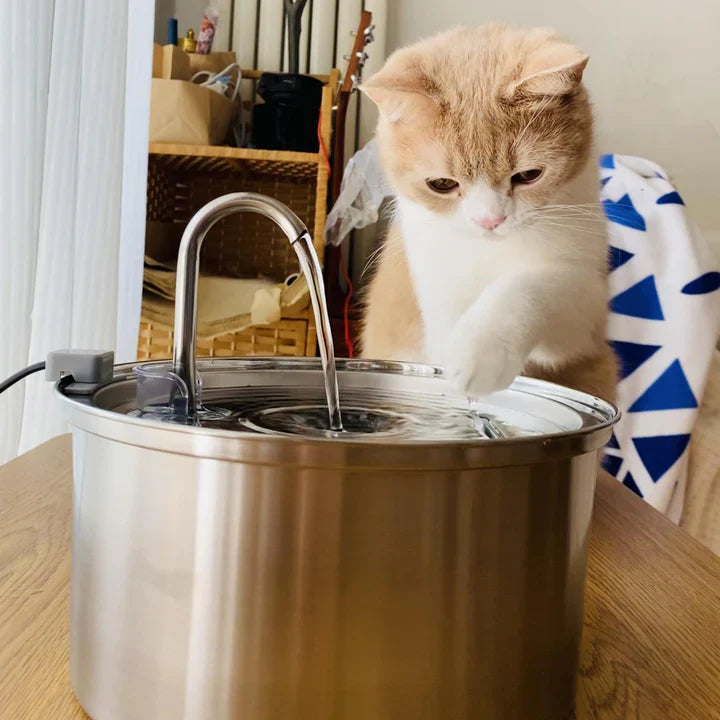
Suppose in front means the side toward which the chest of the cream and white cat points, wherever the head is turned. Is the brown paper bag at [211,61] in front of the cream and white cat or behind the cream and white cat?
behind

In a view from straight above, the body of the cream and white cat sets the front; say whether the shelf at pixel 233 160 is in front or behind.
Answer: behind

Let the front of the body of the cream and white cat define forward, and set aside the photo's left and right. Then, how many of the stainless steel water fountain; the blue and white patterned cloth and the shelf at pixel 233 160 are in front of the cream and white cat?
1

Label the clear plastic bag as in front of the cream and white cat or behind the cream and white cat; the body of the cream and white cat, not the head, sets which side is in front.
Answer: behind

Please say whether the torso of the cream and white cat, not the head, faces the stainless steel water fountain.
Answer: yes

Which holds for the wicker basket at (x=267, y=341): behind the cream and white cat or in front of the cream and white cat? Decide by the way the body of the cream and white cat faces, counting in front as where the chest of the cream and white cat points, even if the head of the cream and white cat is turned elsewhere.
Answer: behind

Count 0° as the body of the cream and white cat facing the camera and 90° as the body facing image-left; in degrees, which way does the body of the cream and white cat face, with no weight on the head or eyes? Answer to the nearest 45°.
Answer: approximately 0°

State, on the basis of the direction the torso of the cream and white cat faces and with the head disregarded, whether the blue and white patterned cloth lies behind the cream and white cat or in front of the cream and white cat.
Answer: behind
